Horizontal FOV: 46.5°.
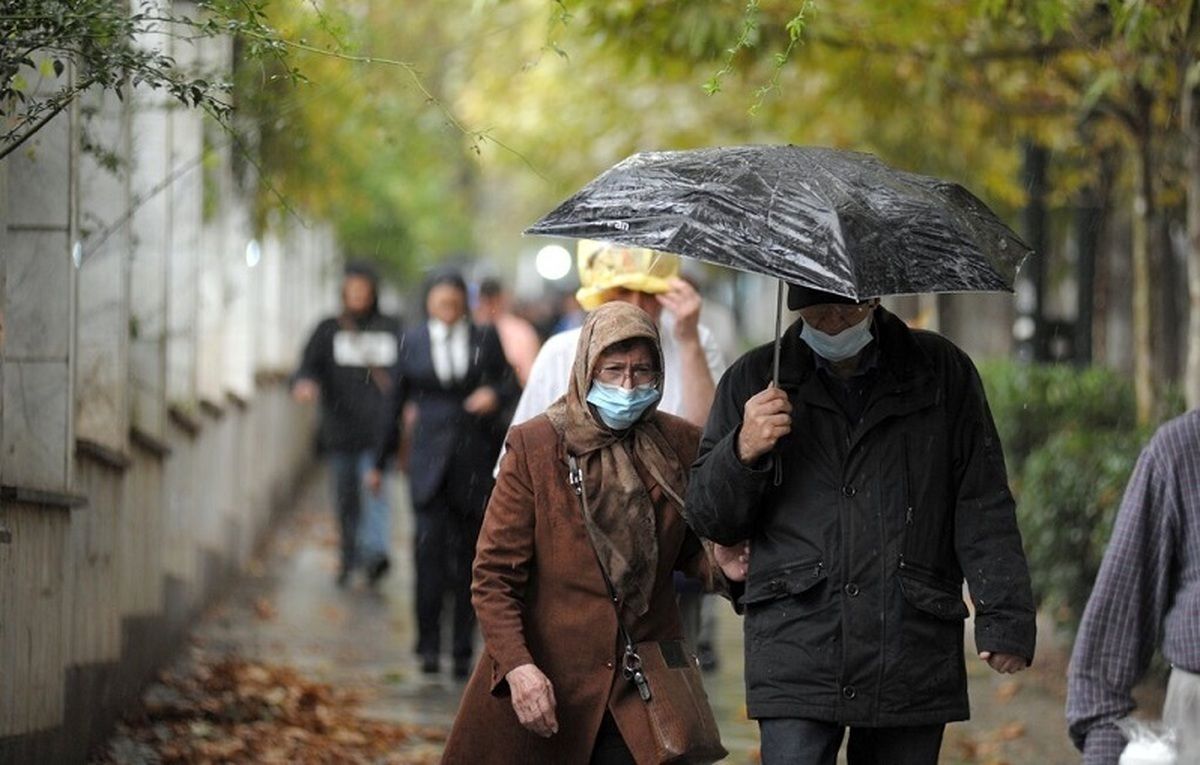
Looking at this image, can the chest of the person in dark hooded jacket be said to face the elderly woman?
yes

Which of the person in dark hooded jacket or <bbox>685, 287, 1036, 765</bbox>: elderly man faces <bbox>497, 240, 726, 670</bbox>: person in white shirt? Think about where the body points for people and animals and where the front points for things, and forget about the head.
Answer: the person in dark hooded jacket

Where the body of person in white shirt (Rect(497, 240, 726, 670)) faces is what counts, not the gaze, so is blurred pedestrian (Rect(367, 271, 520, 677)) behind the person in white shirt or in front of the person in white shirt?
behind

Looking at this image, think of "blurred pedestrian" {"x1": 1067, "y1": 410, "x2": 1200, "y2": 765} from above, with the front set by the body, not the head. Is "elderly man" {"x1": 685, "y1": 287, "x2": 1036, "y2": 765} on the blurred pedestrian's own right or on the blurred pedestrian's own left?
on the blurred pedestrian's own left

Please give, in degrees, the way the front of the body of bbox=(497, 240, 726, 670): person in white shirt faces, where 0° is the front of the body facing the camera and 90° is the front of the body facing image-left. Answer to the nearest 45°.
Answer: approximately 0°

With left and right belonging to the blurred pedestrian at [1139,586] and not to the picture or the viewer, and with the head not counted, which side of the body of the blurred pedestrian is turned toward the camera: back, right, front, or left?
back

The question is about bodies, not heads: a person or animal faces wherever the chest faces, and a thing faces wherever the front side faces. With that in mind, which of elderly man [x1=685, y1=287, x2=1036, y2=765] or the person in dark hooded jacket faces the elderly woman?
the person in dark hooded jacket
